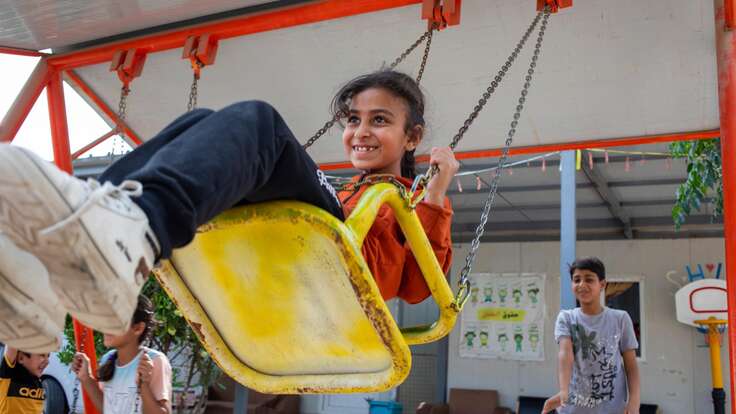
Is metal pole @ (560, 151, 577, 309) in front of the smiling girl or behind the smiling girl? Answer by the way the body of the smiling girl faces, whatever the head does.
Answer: behind

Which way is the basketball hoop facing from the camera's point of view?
toward the camera

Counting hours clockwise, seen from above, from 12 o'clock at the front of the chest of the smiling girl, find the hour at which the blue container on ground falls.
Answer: The blue container on ground is roughly at 5 o'clock from the smiling girl.

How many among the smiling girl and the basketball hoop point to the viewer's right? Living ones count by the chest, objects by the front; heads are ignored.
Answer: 0

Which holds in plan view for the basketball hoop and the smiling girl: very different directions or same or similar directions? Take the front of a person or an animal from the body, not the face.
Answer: same or similar directions

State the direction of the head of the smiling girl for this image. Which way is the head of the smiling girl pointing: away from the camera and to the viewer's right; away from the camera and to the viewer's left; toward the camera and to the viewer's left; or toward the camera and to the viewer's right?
toward the camera and to the viewer's left

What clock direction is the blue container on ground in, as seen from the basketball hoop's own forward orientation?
The blue container on ground is roughly at 3 o'clock from the basketball hoop.

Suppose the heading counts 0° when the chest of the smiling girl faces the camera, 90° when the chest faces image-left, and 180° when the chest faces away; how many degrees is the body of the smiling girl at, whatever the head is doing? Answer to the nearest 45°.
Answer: approximately 45°

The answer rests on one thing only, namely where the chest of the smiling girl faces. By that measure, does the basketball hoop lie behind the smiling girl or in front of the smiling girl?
behind
